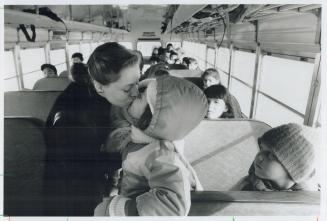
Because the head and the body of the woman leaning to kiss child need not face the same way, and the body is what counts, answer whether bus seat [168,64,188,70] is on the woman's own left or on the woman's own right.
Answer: on the woman's own left

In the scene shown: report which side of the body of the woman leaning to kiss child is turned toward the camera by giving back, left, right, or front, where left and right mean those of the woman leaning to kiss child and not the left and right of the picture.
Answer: right

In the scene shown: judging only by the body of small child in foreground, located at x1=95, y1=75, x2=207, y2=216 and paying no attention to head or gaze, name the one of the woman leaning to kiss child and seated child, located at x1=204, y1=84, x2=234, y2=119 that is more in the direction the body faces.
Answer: the woman leaning to kiss child

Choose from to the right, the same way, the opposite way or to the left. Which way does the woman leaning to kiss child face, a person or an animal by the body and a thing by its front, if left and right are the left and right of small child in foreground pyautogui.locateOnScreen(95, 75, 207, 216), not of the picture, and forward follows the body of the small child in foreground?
the opposite way

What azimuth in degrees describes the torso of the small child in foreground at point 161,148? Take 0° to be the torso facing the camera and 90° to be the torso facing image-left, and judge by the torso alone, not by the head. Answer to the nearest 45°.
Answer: approximately 90°

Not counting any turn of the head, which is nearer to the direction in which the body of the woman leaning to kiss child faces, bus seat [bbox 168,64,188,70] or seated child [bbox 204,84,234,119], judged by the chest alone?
the seated child

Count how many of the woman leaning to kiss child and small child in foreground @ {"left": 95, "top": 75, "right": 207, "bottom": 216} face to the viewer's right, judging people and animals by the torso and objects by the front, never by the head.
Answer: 1

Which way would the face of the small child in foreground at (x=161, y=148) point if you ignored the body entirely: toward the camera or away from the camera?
away from the camera

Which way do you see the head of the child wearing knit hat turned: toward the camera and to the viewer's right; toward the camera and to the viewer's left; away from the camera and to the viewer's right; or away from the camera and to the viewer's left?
toward the camera and to the viewer's left

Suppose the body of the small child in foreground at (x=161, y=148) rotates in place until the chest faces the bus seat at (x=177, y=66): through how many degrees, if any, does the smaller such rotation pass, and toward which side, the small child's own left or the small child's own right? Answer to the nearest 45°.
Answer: approximately 90° to the small child's own right

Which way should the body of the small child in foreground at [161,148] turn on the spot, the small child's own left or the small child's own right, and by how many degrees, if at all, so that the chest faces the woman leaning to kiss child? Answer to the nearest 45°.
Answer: approximately 45° to the small child's own right

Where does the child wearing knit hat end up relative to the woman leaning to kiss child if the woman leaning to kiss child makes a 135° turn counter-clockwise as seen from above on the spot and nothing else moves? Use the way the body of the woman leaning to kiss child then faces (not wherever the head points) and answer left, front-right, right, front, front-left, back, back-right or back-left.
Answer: back
